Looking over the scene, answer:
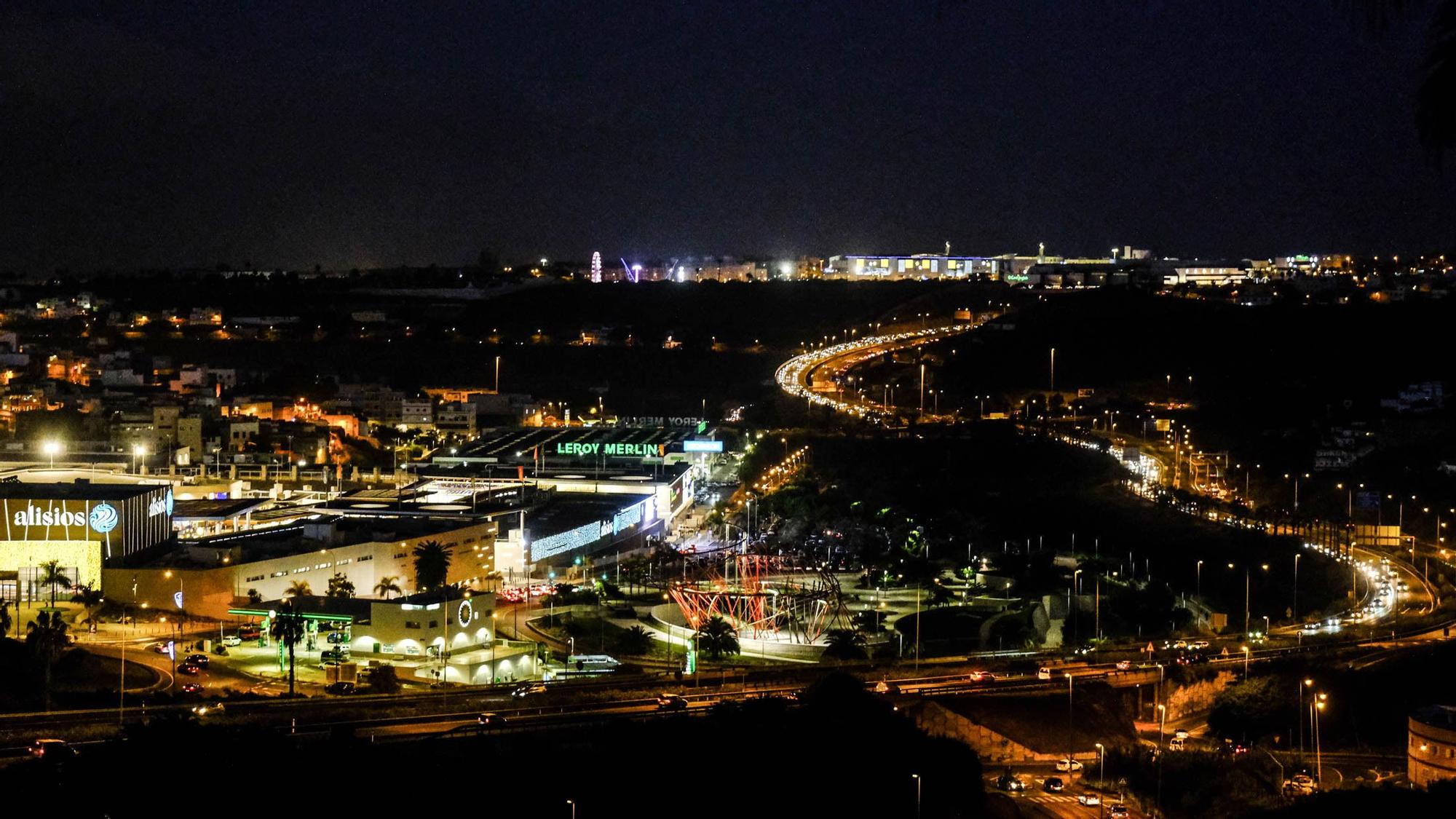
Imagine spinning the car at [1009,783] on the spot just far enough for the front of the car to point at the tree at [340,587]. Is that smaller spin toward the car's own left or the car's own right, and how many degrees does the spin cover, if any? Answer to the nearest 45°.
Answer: approximately 180°

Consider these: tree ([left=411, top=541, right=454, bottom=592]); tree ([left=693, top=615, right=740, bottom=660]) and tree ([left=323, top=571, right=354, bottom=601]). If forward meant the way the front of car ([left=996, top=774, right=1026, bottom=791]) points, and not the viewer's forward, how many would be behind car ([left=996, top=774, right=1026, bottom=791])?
3

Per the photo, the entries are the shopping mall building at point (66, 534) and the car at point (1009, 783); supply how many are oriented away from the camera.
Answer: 0

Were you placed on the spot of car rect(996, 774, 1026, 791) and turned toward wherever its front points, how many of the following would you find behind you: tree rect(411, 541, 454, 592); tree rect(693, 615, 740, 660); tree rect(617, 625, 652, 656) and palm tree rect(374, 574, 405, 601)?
4

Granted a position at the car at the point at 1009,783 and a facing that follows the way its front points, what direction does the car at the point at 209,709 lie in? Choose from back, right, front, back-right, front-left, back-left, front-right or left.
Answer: back-right

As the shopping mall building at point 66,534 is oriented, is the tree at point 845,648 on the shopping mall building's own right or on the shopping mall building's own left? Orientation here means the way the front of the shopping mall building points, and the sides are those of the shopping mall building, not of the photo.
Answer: on the shopping mall building's own left

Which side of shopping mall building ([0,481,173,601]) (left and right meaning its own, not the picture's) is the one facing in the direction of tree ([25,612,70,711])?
front

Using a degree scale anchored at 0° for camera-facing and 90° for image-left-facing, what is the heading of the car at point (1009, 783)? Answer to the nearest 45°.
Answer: approximately 315°

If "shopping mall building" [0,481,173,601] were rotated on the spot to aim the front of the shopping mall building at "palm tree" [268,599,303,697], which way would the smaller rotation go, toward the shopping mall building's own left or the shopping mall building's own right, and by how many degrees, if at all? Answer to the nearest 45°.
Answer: approximately 45° to the shopping mall building's own left

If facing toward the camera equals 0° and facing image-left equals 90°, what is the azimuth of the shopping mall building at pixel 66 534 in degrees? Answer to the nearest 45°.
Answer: approximately 0°

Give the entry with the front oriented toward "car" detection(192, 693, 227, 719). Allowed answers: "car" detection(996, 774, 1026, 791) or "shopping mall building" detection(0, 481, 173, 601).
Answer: the shopping mall building

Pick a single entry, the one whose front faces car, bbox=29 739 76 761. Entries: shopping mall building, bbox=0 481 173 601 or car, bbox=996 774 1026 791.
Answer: the shopping mall building

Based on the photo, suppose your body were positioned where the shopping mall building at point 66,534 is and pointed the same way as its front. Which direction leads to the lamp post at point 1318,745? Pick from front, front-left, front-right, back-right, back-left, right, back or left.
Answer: front-left
